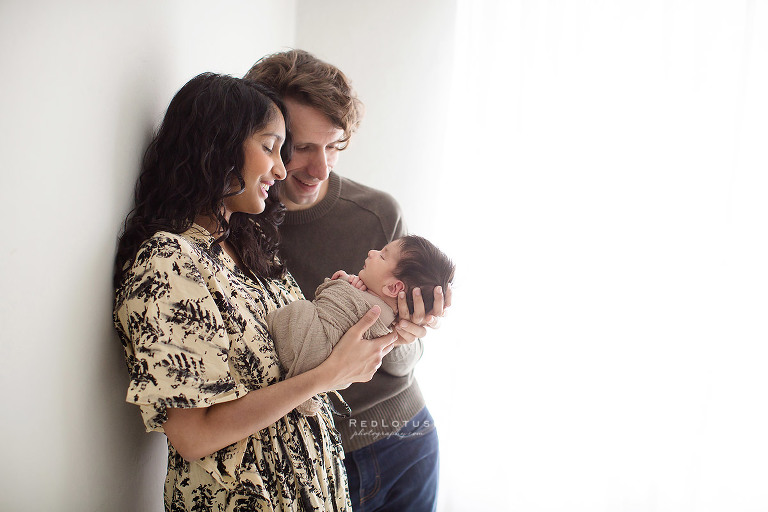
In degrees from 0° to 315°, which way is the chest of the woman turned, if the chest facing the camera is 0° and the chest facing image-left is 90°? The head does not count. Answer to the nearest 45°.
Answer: approximately 315°

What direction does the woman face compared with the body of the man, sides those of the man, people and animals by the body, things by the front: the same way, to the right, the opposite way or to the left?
to the left

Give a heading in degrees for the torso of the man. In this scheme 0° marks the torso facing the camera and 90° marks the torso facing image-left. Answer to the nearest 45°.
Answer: approximately 45°
